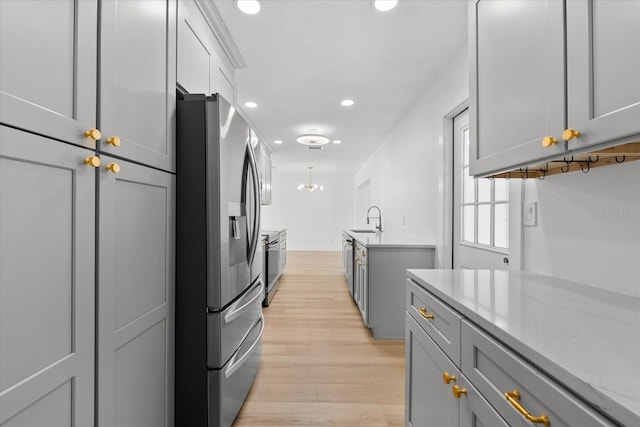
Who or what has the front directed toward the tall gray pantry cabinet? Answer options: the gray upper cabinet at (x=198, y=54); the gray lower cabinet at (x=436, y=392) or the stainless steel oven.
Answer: the gray lower cabinet

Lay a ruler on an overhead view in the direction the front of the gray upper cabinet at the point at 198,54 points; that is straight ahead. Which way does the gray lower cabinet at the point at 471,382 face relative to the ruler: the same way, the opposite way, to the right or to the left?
the opposite way

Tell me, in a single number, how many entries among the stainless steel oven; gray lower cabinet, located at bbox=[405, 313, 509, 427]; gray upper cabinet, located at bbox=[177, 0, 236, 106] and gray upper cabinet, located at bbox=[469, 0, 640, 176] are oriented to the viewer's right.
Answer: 2

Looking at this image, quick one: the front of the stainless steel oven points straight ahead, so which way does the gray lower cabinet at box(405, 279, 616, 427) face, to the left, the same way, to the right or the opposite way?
the opposite way

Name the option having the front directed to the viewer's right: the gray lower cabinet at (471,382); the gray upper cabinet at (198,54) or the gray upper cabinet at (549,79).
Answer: the gray upper cabinet at (198,54)

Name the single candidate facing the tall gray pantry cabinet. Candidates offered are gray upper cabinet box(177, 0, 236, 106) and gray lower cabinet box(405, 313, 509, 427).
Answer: the gray lower cabinet

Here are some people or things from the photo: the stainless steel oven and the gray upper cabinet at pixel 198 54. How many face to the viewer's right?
2

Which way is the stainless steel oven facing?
to the viewer's right

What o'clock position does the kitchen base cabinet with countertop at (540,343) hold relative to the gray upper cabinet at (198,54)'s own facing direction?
The kitchen base cabinet with countertop is roughly at 2 o'clock from the gray upper cabinet.
